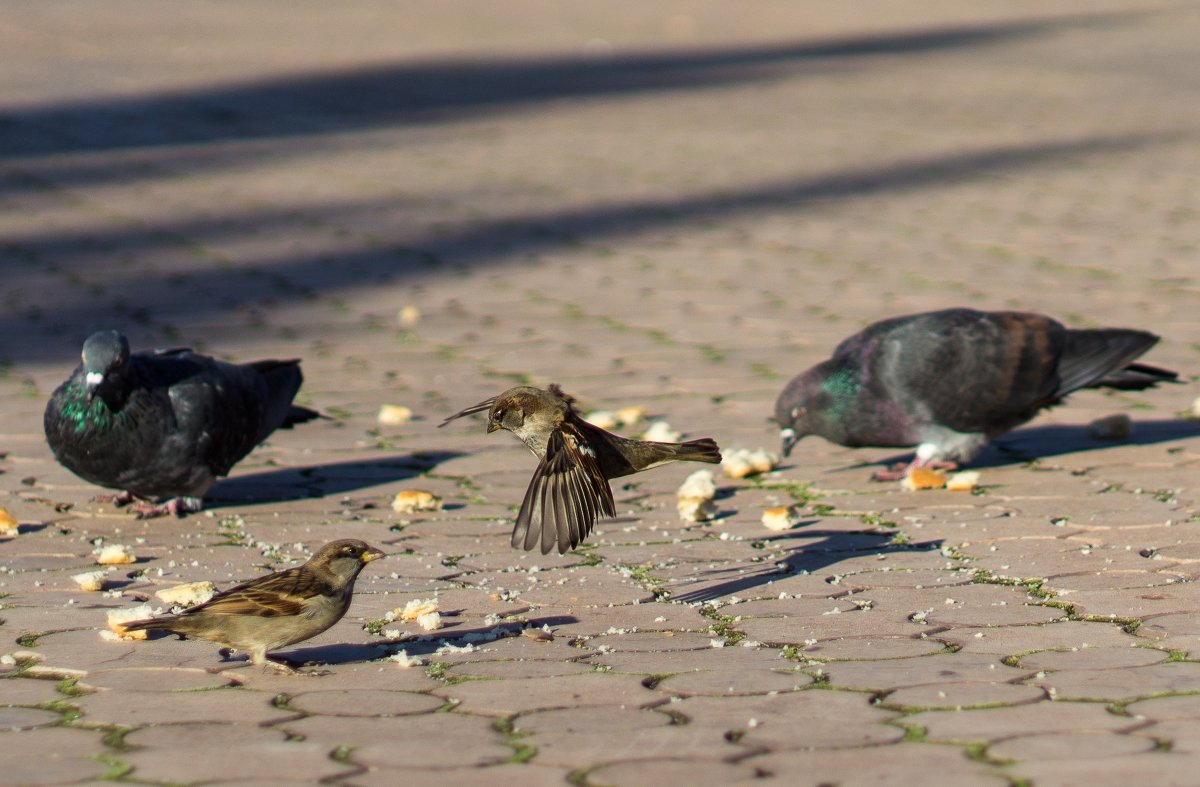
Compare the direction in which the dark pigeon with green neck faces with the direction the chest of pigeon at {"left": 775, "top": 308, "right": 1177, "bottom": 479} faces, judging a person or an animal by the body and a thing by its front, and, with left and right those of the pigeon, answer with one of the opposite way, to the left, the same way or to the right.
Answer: to the left

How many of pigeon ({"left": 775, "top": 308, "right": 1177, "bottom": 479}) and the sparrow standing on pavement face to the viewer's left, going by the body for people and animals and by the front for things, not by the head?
1

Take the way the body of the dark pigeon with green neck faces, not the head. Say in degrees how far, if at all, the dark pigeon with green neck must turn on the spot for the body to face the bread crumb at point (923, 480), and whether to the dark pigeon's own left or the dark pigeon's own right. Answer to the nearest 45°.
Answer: approximately 135° to the dark pigeon's own left

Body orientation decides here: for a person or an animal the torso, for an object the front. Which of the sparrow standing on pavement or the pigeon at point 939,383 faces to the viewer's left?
the pigeon

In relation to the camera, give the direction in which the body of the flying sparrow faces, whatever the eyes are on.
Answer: to the viewer's left

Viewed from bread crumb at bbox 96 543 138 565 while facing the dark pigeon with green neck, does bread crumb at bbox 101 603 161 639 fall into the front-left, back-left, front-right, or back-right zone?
back-right

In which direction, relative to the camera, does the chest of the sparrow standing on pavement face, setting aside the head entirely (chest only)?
to the viewer's right

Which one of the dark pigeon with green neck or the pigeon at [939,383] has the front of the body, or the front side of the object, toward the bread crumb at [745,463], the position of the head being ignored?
the pigeon

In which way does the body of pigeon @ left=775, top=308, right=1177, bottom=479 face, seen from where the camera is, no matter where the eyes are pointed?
to the viewer's left

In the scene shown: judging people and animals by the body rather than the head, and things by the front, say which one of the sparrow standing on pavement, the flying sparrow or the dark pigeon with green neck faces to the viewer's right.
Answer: the sparrow standing on pavement

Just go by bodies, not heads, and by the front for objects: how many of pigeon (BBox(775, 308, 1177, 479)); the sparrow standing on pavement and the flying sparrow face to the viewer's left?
2

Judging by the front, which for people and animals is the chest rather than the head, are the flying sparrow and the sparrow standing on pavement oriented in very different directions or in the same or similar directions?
very different directions
